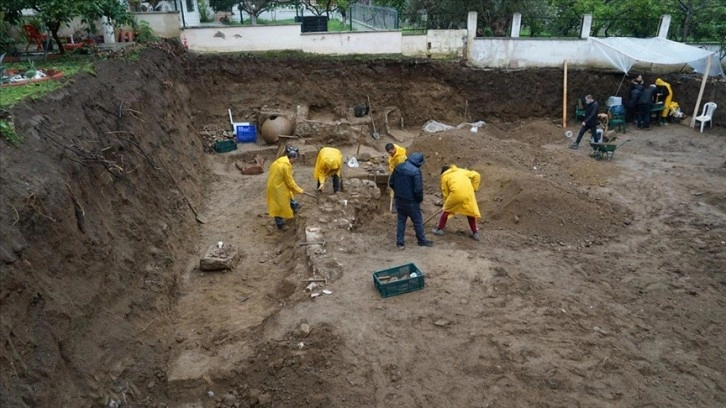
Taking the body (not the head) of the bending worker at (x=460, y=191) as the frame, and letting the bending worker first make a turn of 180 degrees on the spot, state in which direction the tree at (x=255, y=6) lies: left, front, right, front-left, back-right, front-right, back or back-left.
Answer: back

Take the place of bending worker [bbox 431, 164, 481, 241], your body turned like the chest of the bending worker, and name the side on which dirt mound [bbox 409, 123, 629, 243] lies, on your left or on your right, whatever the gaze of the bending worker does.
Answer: on your right

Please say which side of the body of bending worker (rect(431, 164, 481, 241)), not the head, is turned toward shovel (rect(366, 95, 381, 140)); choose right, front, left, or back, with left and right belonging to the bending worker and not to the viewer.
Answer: front

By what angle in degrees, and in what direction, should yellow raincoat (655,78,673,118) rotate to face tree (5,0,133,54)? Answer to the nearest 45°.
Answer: approximately 45° to its left

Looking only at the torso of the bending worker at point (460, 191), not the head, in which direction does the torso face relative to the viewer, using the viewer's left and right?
facing away from the viewer and to the left of the viewer

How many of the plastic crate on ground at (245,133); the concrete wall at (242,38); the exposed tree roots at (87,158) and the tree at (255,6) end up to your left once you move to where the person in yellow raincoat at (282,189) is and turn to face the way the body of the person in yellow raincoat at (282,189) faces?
3

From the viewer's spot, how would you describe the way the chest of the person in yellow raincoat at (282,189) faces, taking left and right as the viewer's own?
facing to the right of the viewer

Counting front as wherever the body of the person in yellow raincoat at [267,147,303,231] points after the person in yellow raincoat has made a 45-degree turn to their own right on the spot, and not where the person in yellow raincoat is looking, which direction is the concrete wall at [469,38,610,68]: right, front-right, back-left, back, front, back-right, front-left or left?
left

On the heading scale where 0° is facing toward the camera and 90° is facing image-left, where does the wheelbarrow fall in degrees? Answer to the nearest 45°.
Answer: approximately 90°
